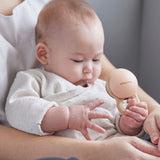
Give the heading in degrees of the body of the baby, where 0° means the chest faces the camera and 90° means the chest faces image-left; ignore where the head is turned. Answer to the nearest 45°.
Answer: approximately 315°

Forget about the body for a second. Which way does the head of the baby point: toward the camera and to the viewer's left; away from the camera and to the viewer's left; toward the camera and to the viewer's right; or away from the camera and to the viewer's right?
toward the camera and to the viewer's right
